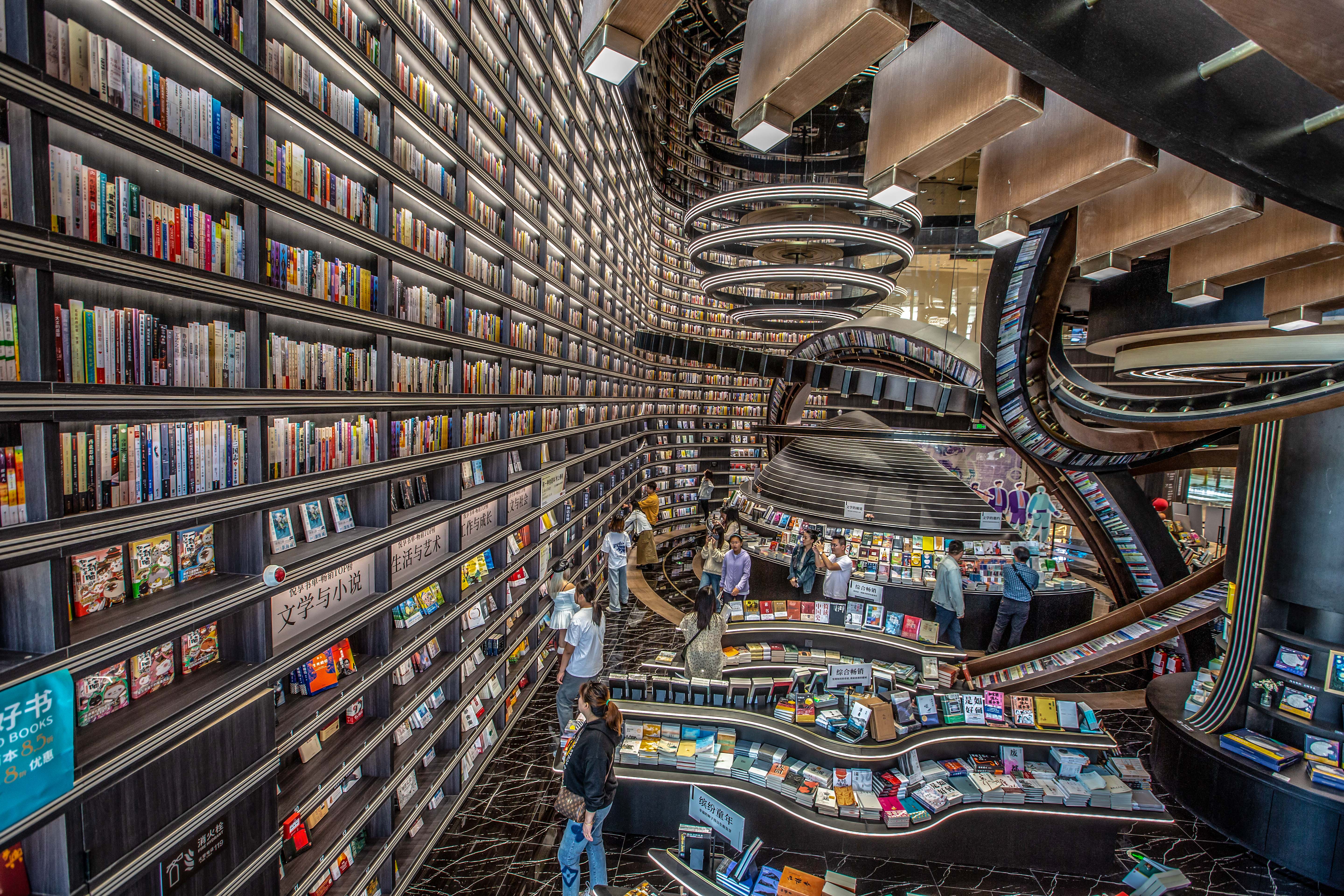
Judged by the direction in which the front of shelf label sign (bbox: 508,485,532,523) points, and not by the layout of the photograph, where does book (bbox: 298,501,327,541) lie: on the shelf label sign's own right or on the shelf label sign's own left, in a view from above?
on the shelf label sign's own right

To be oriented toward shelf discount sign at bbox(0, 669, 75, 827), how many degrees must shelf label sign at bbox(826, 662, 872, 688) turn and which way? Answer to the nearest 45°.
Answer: approximately 45° to its right

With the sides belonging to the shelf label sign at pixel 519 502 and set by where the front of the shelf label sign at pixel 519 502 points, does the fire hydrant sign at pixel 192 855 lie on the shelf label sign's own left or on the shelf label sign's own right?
on the shelf label sign's own right

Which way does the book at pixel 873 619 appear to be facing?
toward the camera

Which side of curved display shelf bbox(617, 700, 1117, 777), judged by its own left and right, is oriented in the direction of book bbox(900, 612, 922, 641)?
back

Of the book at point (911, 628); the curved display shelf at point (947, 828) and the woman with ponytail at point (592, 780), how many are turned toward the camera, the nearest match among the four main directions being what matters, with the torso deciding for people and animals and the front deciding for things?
2

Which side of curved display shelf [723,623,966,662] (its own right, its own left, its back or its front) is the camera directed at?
front

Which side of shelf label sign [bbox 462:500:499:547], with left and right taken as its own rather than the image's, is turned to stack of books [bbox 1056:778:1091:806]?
front

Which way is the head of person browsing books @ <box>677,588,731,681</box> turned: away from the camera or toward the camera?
away from the camera

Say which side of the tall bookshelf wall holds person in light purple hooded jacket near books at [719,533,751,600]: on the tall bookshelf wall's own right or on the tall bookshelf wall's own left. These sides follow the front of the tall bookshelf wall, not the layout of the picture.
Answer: on the tall bookshelf wall's own left
